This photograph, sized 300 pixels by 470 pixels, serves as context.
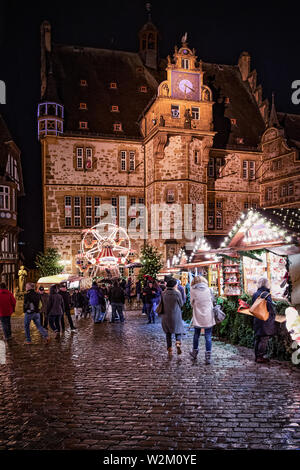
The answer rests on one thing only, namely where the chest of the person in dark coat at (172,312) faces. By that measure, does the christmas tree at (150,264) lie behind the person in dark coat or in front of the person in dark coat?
in front

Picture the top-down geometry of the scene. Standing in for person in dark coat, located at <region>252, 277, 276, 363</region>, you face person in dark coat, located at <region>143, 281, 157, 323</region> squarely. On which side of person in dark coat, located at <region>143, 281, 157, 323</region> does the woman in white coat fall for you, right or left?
left

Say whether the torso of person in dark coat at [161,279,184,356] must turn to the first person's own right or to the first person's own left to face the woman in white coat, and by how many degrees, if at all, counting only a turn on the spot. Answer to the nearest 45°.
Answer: approximately 135° to the first person's own right

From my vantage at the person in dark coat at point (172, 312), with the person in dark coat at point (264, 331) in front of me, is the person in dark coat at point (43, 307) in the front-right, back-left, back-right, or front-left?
back-left

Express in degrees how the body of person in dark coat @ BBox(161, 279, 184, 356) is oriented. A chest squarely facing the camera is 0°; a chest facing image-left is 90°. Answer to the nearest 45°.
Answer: approximately 180°

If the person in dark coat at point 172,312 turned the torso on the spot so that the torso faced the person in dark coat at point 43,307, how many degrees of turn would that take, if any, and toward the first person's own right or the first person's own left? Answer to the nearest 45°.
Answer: approximately 45° to the first person's own left

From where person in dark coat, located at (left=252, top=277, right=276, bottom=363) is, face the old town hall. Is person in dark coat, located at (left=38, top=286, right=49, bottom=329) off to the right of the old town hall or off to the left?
left

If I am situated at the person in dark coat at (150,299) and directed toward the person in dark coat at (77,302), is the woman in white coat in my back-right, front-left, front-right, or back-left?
back-left

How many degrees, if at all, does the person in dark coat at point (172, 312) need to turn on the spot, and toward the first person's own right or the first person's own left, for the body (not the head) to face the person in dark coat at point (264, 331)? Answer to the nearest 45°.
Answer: approximately 135° to the first person's own right
